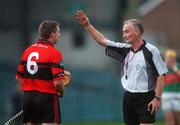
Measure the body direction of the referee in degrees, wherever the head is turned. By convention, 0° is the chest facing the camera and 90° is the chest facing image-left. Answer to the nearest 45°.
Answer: approximately 45°

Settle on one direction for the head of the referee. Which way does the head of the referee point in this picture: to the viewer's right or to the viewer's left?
to the viewer's left

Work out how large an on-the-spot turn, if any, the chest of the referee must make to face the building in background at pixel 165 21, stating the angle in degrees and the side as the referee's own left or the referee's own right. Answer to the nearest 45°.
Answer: approximately 135° to the referee's own right
